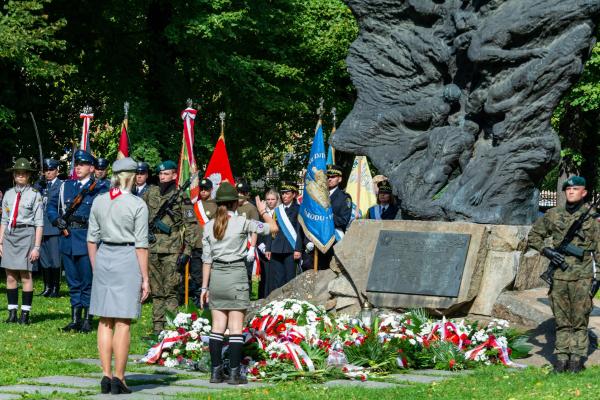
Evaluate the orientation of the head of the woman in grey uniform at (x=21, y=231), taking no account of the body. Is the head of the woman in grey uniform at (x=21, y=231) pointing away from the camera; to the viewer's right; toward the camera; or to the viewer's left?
toward the camera

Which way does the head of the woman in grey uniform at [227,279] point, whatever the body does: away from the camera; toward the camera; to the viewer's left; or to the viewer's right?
away from the camera

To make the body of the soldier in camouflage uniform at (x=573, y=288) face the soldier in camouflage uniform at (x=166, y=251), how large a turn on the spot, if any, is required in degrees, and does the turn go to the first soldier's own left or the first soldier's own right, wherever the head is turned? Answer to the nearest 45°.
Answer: approximately 90° to the first soldier's own right

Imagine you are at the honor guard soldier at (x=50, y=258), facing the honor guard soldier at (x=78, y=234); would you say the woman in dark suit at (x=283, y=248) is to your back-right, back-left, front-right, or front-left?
front-left

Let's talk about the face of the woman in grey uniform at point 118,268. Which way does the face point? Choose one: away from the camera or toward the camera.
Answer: away from the camera

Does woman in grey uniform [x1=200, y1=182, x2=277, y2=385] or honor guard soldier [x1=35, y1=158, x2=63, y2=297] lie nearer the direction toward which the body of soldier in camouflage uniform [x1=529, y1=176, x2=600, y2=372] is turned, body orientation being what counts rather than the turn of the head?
the woman in grey uniform

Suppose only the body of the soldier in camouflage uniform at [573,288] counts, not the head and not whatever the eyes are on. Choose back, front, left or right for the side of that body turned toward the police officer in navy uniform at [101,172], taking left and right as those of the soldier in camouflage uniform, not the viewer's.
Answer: right

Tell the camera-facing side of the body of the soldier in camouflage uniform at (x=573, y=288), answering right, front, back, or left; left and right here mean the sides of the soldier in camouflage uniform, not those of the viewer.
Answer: front

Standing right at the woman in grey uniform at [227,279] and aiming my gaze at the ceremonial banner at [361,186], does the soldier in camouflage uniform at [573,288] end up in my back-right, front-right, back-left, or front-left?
front-right

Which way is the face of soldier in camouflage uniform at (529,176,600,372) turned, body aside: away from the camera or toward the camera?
toward the camera
